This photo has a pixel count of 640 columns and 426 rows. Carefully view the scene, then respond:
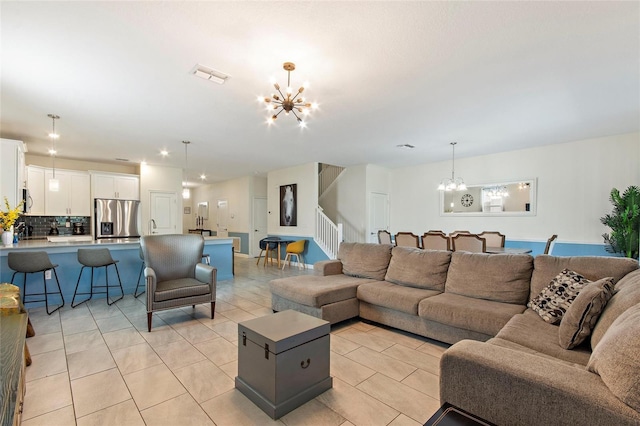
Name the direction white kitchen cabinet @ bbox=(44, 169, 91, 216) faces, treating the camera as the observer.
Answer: facing the viewer

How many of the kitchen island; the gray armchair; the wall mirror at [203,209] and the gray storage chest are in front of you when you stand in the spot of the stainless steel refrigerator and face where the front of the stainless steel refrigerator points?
3

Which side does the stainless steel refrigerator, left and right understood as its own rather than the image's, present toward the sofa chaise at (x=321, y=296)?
front

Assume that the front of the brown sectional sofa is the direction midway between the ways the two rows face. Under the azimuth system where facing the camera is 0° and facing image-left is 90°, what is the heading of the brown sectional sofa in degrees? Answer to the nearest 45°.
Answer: approximately 45°

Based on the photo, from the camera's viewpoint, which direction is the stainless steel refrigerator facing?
toward the camera

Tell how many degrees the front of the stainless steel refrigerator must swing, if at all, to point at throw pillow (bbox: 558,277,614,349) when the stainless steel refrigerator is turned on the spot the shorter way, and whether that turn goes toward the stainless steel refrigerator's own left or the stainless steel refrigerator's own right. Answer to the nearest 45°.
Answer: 0° — it already faces it

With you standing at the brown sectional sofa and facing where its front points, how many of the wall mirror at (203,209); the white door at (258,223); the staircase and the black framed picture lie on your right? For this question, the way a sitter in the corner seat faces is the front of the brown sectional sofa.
4

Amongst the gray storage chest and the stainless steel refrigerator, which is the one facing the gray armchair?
the stainless steel refrigerator

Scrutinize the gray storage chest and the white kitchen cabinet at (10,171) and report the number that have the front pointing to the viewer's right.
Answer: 1

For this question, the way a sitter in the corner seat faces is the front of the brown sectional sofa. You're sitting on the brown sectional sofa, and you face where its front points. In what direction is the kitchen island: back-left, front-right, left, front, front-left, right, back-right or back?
front-right

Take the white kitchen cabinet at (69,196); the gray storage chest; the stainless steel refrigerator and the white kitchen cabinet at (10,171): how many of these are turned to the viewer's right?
1

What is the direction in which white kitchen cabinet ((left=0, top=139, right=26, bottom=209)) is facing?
to the viewer's right

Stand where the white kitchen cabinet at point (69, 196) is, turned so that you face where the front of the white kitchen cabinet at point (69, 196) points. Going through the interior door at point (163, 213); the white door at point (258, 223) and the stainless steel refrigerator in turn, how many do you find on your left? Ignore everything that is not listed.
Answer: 3

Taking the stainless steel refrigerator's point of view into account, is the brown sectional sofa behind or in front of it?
in front
